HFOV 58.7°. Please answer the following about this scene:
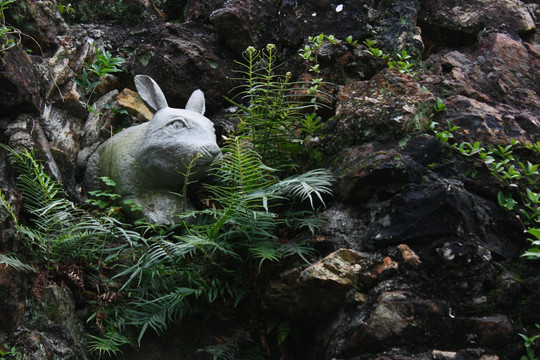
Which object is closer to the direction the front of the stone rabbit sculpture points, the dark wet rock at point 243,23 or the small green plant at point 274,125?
the small green plant

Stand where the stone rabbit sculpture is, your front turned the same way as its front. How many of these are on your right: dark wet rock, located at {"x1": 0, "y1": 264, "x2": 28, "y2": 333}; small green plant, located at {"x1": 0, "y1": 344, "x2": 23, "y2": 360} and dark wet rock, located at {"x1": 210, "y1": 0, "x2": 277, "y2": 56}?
2

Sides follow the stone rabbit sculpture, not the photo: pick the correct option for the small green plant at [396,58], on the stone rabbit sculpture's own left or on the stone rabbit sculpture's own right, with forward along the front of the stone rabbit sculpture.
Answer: on the stone rabbit sculpture's own left

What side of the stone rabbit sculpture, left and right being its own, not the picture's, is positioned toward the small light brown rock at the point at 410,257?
front

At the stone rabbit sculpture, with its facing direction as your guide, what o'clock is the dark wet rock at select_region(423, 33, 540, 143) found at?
The dark wet rock is roughly at 11 o'clock from the stone rabbit sculpture.

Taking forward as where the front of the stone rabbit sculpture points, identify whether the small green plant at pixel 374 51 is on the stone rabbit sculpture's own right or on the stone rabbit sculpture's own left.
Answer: on the stone rabbit sculpture's own left

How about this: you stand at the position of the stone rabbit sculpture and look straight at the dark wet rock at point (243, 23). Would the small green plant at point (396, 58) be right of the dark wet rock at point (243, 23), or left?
right

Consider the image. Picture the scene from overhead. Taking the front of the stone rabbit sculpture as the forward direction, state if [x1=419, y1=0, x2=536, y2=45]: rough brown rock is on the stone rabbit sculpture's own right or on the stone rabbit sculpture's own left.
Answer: on the stone rabbit sculpture's own left

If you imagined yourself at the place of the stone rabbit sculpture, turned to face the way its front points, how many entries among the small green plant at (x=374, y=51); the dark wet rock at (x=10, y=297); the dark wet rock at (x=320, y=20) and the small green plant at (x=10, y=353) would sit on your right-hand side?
2

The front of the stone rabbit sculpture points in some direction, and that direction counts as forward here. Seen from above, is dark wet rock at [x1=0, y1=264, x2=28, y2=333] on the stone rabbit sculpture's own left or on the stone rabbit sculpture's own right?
on the stone rabbit sculpture's own right

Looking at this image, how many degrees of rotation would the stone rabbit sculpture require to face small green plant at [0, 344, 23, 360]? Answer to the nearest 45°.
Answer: approximately 90° to its right

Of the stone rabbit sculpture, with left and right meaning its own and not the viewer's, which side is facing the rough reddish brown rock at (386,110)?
front

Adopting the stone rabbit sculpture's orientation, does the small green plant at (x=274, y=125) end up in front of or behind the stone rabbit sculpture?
in front

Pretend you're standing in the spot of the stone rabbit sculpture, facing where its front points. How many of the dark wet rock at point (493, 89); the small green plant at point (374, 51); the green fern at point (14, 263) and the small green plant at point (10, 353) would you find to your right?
2

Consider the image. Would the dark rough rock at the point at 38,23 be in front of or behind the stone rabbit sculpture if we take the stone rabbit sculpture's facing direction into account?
behind

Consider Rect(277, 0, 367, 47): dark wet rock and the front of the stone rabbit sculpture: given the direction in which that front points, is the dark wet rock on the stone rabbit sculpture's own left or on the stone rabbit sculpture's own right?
on the stone rabbit sculpture's own left

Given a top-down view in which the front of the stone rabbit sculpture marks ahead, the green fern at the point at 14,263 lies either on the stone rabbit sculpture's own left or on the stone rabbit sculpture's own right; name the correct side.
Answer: on the stone rabbit sculpture's own right

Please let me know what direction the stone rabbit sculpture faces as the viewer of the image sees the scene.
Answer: facing the viewer and to the right of the viewer

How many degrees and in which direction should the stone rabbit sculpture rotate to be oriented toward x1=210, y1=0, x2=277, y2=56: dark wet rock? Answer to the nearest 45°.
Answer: approximately 90° to its left

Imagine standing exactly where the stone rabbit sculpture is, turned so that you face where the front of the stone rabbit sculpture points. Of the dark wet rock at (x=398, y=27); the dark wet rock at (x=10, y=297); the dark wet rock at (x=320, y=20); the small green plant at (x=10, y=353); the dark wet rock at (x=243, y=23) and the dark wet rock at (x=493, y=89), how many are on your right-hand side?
2
